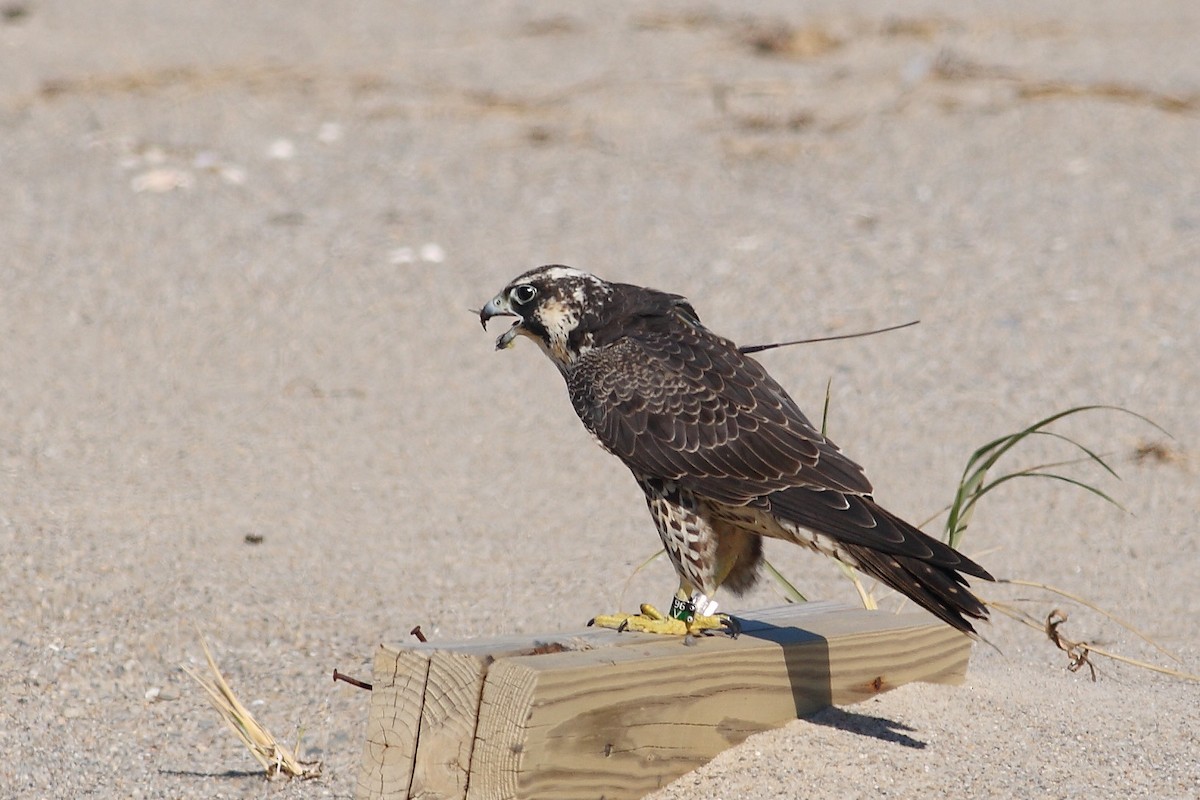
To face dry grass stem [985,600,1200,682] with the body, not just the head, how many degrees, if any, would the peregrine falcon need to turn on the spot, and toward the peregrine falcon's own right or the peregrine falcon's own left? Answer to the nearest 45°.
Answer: approximately 135° to the peregrine falcon's own right

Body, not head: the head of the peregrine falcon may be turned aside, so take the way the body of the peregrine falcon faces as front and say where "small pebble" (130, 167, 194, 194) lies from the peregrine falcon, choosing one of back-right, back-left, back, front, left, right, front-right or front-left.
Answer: front-right

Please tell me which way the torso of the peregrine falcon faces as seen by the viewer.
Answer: to the viewer's left

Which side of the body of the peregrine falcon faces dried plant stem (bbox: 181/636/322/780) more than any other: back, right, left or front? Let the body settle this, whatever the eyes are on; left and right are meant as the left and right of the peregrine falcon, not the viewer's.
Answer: front

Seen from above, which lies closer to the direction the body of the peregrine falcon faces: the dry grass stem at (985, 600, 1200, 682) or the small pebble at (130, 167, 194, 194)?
the small pebble
